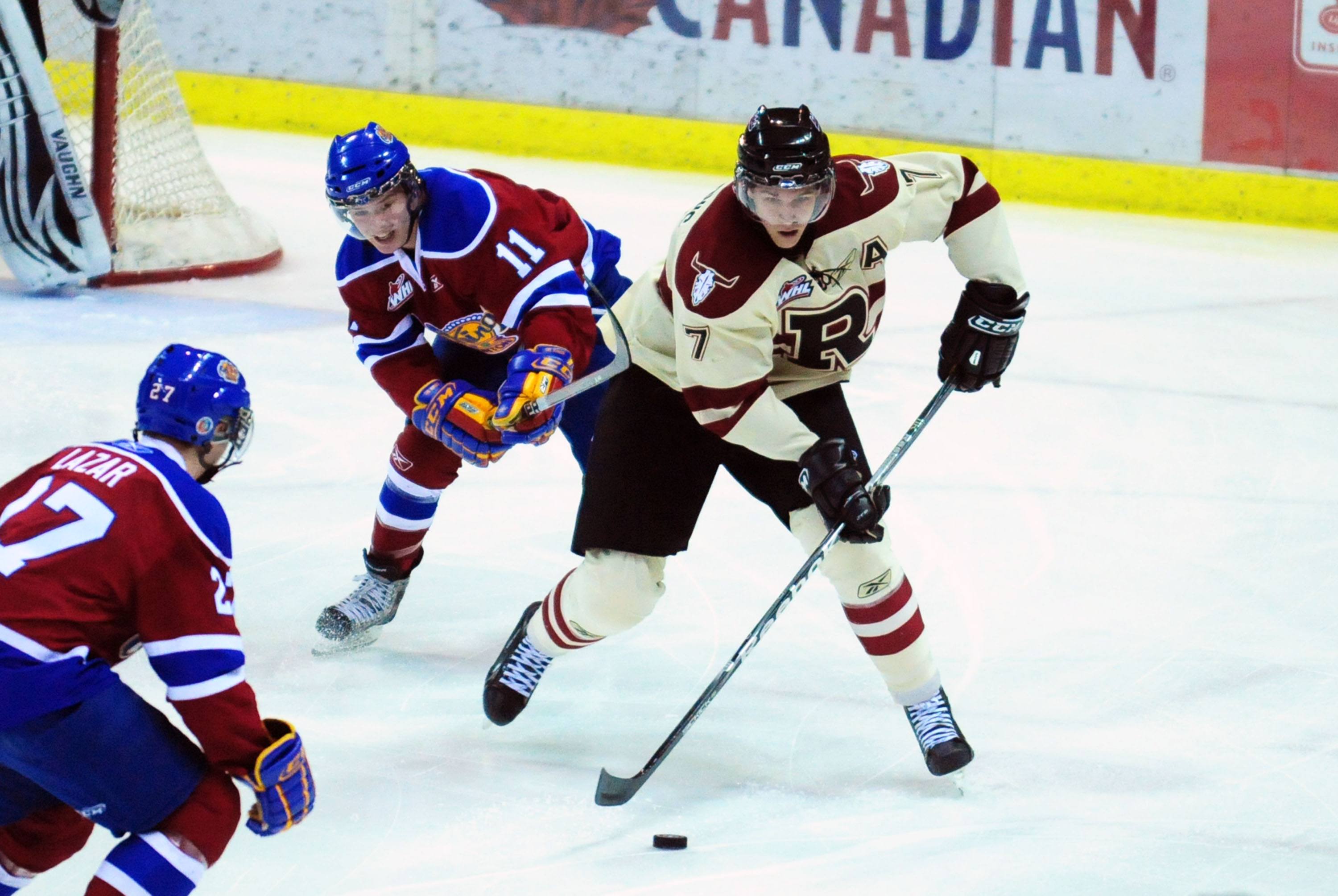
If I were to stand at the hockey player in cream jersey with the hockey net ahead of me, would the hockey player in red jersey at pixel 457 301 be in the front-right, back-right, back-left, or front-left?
front-left

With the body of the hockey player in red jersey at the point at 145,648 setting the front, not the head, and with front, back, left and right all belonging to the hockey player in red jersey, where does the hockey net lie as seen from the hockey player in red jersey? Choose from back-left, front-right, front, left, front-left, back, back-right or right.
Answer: front-left

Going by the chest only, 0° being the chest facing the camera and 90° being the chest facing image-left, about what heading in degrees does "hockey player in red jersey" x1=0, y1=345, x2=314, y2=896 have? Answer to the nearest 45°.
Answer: approximately 225°

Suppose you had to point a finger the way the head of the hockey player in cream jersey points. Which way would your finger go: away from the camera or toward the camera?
toward the camera

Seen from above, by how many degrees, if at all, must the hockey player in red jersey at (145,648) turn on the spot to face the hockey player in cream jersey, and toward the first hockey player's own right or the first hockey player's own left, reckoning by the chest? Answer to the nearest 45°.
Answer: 0° — they already face them

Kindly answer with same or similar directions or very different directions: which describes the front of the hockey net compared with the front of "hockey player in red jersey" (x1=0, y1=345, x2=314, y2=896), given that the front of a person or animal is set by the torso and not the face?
very different directions

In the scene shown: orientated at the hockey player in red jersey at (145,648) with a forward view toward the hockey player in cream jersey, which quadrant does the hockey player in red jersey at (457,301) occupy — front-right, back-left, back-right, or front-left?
front-left

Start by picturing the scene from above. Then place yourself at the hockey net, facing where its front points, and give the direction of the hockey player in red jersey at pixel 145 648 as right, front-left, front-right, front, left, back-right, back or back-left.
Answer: front-left

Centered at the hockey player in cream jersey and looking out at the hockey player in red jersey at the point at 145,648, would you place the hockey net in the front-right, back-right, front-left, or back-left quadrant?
back-right

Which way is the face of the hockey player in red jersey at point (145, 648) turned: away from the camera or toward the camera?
away from the camera

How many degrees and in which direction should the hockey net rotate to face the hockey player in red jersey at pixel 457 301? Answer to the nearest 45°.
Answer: approximately 45° to its left
